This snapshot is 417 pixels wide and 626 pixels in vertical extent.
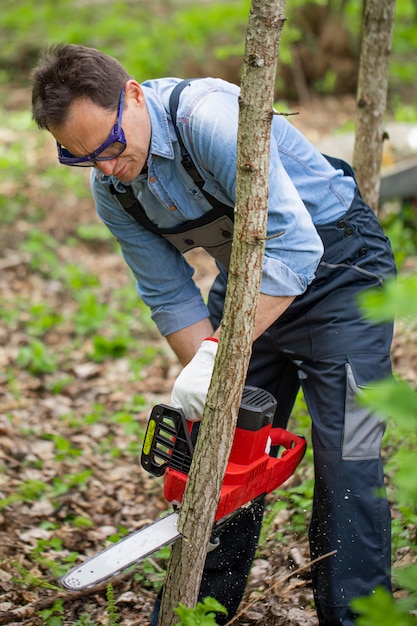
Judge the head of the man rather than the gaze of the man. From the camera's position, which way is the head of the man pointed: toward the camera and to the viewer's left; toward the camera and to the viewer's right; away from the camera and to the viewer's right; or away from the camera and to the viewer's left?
toward the camera and to the viewer's left

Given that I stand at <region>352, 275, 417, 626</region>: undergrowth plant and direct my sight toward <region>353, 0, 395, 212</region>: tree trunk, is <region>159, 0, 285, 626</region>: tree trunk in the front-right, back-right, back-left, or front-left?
front-left

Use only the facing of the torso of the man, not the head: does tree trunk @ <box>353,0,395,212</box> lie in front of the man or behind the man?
behind
